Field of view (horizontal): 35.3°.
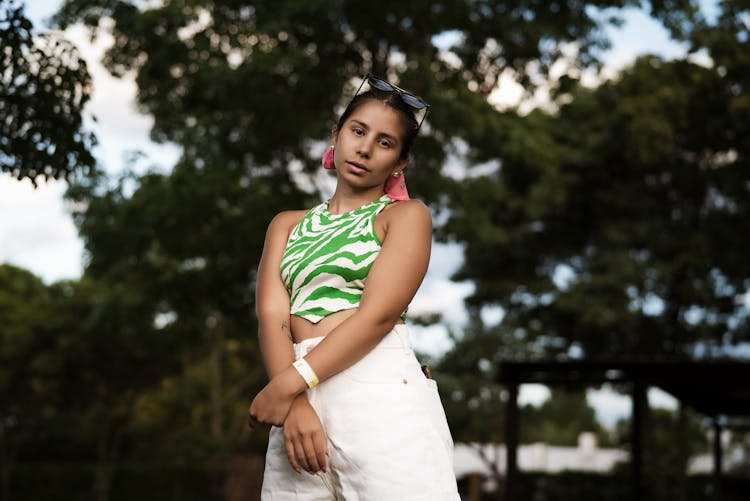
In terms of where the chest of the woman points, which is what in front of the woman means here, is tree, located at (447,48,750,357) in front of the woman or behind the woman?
behind

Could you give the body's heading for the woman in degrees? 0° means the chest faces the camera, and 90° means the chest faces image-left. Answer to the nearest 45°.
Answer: approximately 45°

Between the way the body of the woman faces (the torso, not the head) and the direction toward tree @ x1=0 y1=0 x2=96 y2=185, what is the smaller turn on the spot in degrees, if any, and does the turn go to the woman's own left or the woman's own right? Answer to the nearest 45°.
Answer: approximately 90° to the woman's own right

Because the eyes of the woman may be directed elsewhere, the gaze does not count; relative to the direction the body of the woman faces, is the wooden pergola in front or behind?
behind

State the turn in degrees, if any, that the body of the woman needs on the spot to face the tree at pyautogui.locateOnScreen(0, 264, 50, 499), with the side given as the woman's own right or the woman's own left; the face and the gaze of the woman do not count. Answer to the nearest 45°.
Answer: approximately 135° to the woman's own right
